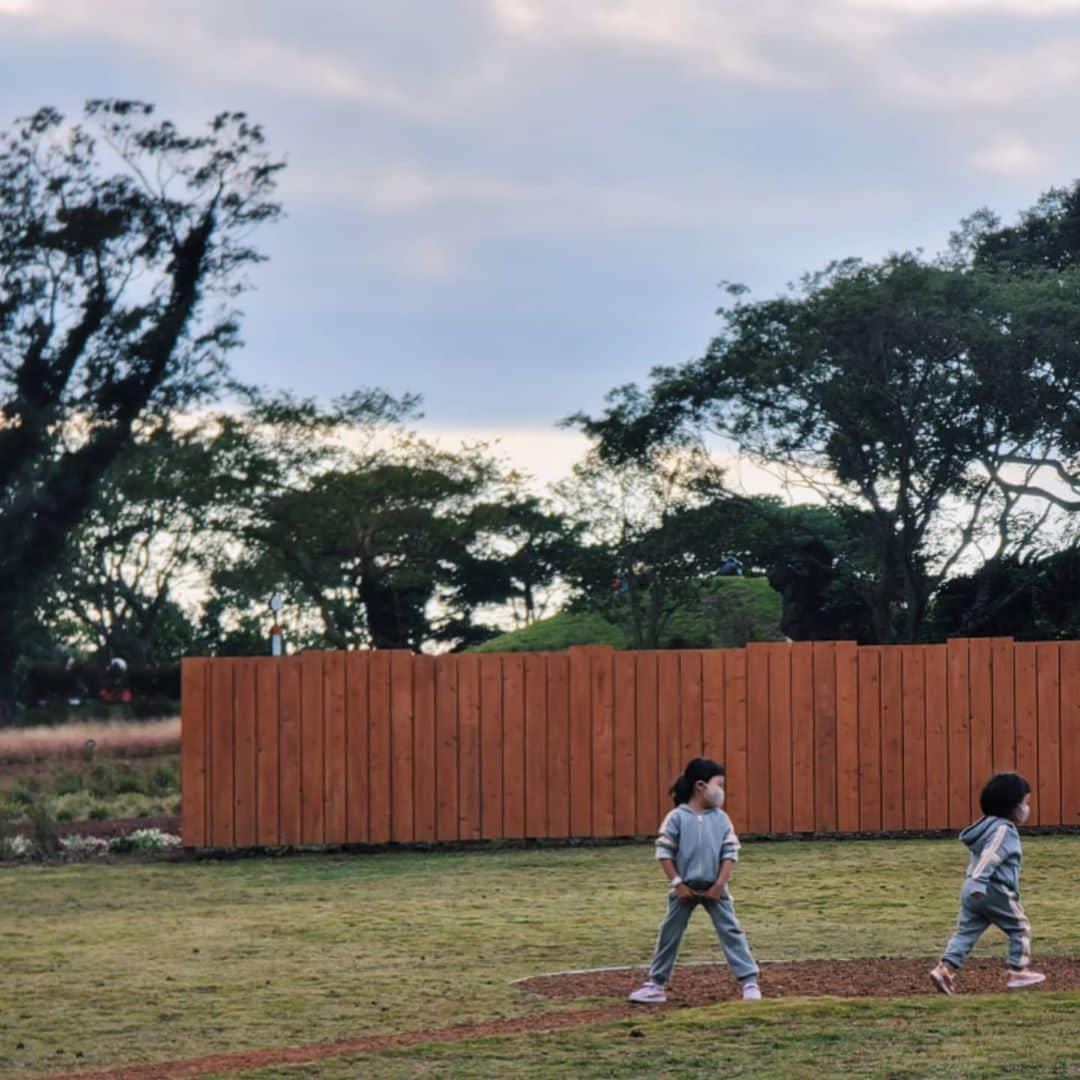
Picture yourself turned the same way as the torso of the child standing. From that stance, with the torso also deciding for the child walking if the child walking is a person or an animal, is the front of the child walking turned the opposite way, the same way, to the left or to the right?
to the left

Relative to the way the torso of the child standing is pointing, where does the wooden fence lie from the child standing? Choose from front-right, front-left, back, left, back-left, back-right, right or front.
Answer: back

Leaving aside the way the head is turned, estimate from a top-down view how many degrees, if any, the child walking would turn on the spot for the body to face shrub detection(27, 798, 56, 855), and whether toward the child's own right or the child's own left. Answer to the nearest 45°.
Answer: approximately 135° to the child's own left

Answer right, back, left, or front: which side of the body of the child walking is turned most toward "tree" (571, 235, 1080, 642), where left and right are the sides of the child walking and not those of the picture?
left

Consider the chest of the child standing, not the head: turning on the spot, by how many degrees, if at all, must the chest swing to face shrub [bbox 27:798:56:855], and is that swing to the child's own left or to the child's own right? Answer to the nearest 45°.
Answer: approximately 135° to the child's own right

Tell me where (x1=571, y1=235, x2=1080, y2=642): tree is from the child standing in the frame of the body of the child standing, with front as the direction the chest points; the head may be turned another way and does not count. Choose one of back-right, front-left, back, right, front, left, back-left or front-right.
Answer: back

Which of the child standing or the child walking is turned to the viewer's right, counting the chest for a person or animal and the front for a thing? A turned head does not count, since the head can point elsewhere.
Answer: the child walking

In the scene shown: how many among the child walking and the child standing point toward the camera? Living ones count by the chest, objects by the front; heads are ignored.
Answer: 1

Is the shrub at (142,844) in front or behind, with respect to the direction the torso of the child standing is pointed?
behind

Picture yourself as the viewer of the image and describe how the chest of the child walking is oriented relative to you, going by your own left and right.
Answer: facing to the right of the viewer

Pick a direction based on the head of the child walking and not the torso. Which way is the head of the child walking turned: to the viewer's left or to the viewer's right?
to the viewer's right

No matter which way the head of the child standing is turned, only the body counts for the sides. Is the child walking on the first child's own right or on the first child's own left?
on the first child's own left

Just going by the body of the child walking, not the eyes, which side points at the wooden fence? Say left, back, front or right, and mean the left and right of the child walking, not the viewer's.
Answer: left
